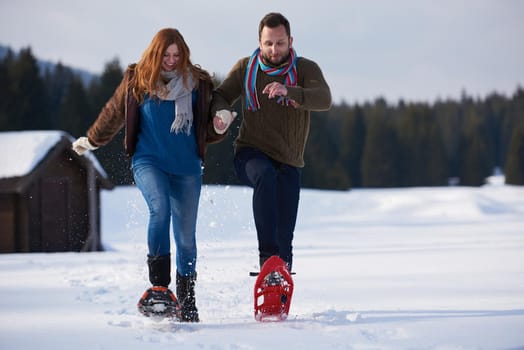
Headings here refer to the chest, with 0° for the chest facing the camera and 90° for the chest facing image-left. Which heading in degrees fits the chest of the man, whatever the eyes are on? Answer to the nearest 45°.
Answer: approximately 0°

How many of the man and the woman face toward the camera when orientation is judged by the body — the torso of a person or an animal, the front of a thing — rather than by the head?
2

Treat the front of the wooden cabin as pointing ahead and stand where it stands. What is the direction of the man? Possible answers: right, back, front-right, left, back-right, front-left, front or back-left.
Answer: front-right

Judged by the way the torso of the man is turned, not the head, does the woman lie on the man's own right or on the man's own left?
on the man's own right

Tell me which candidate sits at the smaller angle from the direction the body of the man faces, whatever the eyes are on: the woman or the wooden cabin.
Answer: the woman
